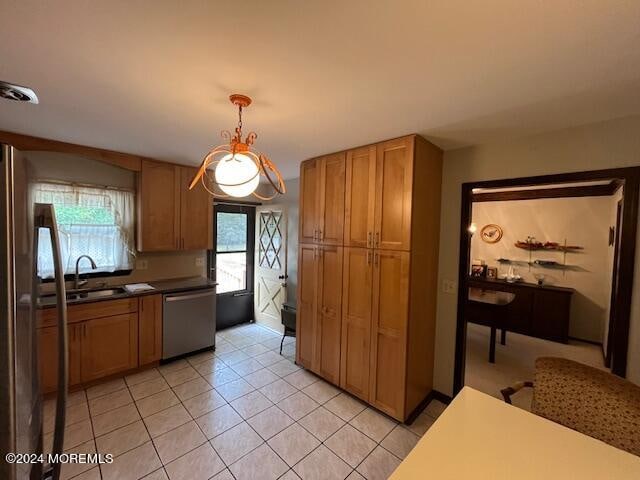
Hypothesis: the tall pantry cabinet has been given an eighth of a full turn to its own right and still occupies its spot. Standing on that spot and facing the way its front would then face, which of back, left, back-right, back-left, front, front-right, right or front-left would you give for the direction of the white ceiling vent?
front-left

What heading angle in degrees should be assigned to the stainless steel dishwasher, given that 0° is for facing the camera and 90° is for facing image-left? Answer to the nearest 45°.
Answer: approximately 315°

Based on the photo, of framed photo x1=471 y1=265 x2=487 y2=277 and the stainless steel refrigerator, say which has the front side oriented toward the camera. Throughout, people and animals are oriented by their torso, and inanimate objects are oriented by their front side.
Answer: the framed photo

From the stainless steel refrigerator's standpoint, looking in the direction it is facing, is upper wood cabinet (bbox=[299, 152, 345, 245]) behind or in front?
in front

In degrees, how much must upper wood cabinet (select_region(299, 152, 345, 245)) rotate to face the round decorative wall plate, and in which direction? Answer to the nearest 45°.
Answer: approximately 180°

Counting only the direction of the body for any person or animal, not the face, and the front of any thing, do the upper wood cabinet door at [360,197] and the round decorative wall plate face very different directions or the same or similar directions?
same or similar directions

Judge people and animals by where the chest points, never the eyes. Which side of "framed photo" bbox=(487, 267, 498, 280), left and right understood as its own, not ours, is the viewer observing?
front

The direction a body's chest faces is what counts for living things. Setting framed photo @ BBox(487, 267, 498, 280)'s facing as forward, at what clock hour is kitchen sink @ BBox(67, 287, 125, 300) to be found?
The kitchen sink is roughly at 1 o'clock from the framed photo.

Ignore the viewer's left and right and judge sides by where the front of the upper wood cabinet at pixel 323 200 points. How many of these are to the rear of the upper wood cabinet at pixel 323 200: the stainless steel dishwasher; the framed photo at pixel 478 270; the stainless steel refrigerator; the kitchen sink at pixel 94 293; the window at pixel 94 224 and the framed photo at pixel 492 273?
2

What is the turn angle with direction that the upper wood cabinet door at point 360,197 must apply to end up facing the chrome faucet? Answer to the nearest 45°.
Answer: approximately 45° to its right

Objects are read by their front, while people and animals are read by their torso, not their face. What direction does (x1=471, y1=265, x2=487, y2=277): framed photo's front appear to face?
toward the camera

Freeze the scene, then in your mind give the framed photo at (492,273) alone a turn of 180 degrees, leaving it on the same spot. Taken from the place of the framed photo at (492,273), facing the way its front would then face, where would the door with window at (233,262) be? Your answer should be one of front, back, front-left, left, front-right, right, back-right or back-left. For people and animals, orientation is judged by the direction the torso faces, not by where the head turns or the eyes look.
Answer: back-left

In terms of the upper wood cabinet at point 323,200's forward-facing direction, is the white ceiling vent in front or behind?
in front

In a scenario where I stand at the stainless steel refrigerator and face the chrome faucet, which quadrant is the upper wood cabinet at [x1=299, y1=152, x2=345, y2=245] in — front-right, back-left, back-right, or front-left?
front-right

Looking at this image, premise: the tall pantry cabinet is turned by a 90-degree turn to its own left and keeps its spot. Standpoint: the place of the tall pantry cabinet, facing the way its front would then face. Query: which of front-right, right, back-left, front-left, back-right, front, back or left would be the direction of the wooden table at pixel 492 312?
left

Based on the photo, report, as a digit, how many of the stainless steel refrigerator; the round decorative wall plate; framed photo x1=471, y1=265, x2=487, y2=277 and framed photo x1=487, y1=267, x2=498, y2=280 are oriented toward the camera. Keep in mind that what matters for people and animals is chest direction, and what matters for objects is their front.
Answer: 3

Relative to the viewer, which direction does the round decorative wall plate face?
toward the camera
